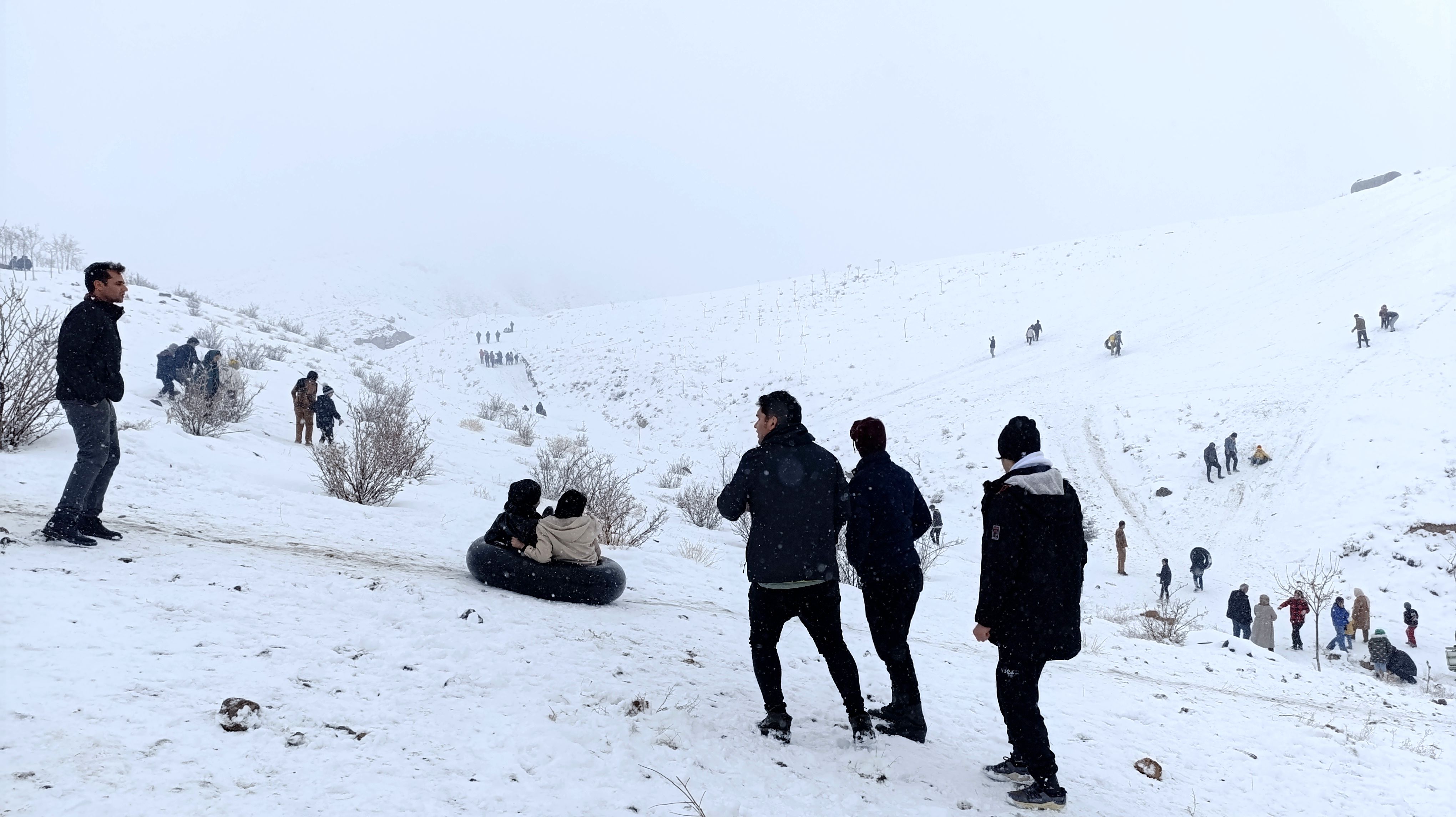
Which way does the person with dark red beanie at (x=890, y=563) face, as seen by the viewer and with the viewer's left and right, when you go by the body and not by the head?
facing away from the viewer and to the left of the viewer

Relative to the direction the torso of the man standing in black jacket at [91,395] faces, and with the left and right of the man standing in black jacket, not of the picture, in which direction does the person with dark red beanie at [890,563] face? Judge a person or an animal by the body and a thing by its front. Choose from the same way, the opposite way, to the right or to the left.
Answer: to the left

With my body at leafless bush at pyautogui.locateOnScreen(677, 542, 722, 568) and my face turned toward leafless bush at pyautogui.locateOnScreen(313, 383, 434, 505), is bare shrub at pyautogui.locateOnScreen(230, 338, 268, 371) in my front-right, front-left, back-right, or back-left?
front-right

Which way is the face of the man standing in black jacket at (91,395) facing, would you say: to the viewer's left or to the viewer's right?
to the viewer's right

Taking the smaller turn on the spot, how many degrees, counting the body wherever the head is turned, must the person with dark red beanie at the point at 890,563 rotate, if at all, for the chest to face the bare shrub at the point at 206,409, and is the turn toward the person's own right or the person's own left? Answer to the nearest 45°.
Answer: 0° — they already face it

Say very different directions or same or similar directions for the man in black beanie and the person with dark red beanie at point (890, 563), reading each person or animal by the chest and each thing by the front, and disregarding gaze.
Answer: same or similar directions

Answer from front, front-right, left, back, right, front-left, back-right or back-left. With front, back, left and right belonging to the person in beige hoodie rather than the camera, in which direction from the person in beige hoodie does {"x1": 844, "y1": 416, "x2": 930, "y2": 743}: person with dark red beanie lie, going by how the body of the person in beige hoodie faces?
back-right

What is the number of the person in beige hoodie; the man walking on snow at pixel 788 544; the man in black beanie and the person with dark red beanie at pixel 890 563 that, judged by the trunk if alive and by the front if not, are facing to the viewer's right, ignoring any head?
0

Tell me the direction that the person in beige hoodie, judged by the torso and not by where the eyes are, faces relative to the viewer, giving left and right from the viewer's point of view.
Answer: facing away from the viewer

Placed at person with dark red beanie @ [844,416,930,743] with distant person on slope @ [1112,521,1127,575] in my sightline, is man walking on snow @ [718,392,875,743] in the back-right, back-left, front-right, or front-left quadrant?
back-left

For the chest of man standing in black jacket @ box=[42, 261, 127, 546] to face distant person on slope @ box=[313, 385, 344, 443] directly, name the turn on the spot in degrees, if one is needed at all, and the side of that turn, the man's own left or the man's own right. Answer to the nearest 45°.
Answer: approximately 90° to the man's own left

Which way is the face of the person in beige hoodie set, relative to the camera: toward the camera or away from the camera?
away from the camera

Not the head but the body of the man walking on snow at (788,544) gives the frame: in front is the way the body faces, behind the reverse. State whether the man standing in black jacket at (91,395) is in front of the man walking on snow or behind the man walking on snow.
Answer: in front

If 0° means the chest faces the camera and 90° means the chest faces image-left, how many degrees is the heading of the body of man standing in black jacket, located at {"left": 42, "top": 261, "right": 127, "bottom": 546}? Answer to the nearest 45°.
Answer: approximately 270°

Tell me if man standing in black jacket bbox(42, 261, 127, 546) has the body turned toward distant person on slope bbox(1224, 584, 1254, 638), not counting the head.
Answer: yes

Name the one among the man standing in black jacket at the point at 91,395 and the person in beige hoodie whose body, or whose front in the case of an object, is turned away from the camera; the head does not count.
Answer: the person in beige hoodie

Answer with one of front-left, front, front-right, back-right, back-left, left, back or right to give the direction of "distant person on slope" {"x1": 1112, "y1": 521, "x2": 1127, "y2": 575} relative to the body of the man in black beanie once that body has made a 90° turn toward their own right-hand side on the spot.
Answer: front-left
